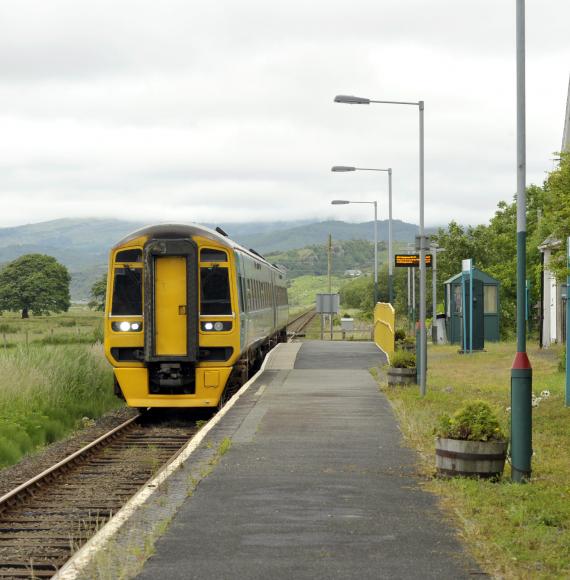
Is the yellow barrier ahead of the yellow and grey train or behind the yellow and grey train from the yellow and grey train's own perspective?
behind

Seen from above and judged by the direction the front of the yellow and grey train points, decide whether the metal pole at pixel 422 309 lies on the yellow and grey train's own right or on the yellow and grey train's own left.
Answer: on the yellow and grey train's own left

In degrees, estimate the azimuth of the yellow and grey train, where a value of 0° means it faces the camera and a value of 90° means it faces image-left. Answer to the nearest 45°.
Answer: approximately 0°

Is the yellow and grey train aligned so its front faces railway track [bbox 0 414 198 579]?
yes
